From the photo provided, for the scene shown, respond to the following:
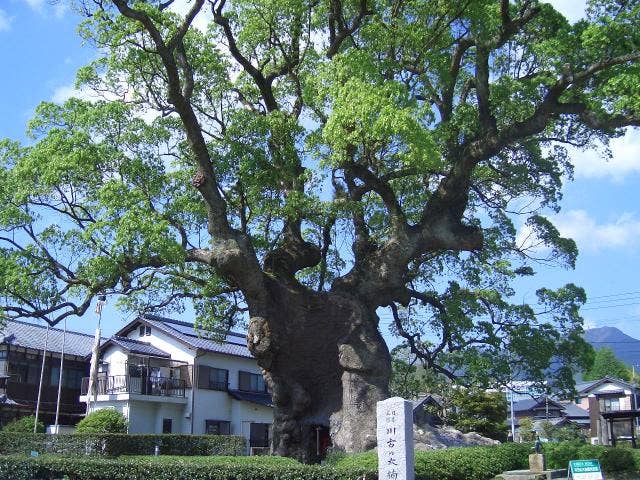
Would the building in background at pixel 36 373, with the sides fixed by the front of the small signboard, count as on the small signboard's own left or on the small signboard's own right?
on the small signboard's own right

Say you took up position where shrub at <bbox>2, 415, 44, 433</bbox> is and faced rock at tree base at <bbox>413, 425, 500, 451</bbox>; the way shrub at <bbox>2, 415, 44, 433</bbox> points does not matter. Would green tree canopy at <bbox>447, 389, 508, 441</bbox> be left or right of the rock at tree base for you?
left

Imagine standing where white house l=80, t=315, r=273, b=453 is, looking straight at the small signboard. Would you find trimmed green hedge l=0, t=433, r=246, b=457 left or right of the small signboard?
right

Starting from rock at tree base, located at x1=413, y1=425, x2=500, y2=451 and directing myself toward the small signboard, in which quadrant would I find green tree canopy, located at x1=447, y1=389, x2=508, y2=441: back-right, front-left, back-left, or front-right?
back-left

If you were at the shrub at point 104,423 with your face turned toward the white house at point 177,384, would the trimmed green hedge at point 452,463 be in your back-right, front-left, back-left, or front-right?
back-right

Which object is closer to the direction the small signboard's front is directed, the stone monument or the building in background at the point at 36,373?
the stone monument

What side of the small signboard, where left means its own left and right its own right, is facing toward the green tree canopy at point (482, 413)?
back

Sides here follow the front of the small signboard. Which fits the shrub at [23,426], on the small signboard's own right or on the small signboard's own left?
on the small signboard's own right

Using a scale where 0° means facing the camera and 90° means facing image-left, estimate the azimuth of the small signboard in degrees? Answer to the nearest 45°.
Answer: approximately 0°

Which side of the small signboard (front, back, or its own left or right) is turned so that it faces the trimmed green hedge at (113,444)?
right

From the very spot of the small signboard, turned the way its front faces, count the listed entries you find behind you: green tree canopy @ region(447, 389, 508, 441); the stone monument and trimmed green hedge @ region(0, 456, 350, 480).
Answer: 1
